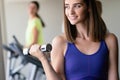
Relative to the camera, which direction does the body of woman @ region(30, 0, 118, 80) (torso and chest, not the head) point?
toward the camera

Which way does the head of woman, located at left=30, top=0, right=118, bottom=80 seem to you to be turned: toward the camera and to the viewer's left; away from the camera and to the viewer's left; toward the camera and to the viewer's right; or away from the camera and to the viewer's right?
toward the camera and to the viewer's left

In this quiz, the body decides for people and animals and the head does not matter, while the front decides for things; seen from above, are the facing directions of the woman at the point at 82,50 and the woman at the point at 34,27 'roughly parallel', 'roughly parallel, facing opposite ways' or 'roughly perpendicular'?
roughly perpendicular
